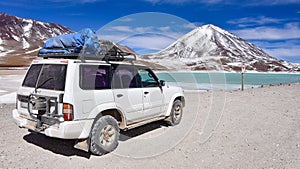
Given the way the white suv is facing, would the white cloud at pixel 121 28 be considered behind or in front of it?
in front

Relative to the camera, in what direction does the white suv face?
facing away from the viewer and to the right of the viewer
